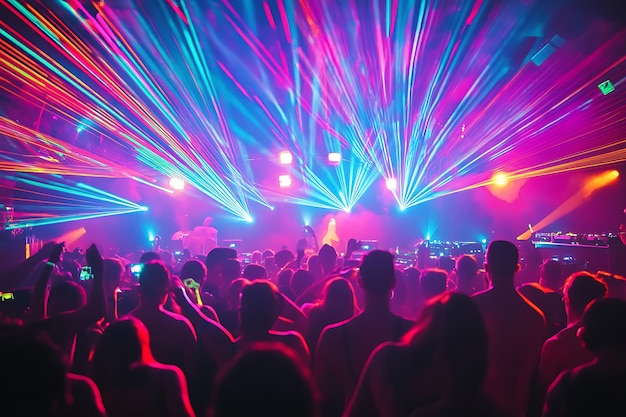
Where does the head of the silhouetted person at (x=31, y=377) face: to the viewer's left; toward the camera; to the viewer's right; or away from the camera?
away from the camera

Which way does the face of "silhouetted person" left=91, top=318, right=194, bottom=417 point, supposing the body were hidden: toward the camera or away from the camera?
away from the camera

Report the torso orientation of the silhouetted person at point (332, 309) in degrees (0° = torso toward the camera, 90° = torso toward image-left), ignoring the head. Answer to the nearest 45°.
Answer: approximately 180°

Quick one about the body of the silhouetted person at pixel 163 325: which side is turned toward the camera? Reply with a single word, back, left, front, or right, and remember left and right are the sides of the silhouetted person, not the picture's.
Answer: back

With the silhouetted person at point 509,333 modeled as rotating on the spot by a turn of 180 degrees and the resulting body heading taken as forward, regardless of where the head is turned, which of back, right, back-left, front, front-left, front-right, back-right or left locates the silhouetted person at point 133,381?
front-right

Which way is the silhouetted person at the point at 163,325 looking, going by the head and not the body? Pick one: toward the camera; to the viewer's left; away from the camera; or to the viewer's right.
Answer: away from the camera

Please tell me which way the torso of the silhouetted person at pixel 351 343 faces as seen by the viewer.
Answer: away from the camera

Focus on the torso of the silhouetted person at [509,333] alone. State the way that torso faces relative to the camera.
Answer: away from the camera

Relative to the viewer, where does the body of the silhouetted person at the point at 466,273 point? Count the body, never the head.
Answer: away from the camera

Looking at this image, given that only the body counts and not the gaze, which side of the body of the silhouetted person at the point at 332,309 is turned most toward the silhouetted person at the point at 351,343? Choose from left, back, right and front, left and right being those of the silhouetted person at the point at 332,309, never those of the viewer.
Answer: back

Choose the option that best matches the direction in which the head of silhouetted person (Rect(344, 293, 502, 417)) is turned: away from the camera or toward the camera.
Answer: away from the camera

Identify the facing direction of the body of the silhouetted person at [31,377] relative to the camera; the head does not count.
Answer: away from the camera

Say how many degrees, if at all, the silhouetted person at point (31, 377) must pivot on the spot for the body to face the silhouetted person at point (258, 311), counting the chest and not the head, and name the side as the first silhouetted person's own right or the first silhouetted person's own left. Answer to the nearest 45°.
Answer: approximately 45° to the first silhouetted person's own right

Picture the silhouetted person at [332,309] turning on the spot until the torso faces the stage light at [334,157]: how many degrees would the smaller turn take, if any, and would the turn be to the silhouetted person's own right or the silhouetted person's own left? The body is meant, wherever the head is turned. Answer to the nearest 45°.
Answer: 0° — they already face it
